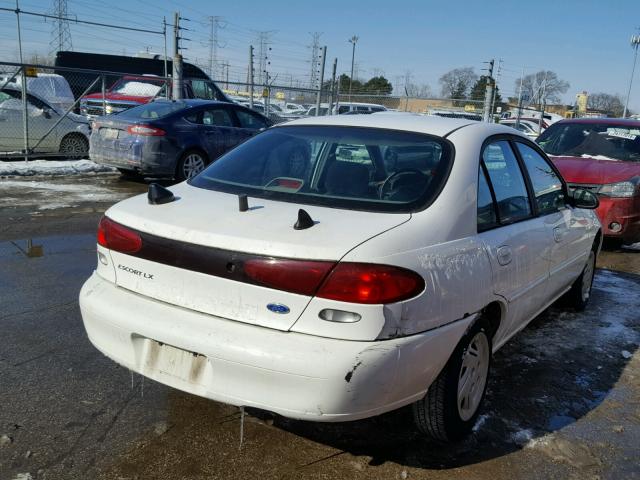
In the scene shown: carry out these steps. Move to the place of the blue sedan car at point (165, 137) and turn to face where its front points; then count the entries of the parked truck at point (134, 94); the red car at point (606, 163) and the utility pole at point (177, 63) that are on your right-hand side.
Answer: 1

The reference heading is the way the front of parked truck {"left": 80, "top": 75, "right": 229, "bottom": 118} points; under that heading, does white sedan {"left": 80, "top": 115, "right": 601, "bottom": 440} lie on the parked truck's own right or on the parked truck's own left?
on the parked truck's own left

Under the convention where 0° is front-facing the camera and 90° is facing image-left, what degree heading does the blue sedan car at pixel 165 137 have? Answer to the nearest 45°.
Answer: approximately 225°

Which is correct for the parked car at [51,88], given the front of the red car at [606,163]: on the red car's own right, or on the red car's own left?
on the red car's own right

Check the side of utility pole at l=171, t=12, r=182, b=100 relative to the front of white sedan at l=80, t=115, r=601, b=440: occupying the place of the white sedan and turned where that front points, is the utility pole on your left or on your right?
on your left
